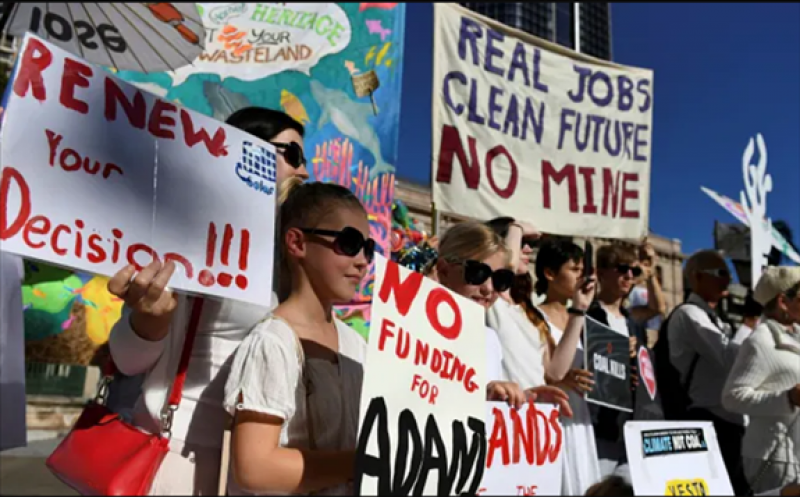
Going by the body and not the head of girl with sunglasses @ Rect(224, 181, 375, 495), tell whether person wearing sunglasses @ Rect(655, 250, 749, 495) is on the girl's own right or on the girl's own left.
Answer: on the girl's own left

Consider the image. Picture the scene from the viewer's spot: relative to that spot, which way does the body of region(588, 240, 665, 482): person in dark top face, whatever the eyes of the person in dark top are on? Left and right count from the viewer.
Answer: facing the viewer and to the right of the viewer

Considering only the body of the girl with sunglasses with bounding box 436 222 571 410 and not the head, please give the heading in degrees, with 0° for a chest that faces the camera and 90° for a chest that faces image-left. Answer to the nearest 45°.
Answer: approximately 315°

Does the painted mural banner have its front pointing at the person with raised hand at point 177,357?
yes

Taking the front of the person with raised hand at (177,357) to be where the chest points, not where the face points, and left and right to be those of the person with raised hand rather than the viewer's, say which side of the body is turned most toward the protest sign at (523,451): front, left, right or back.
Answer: left

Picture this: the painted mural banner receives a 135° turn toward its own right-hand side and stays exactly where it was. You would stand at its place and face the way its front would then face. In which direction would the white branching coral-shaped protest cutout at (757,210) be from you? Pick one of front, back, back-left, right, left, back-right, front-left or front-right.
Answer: back

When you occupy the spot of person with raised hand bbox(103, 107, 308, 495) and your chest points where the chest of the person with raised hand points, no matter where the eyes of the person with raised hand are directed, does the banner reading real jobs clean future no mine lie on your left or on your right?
on your left

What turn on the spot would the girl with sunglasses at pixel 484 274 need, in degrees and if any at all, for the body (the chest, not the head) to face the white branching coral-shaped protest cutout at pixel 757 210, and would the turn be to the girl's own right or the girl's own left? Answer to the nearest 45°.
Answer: approximately 90° to the girl's own left

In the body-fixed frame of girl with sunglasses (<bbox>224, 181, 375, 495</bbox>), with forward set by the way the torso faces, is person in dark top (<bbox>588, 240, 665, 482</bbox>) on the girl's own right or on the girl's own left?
on the girl's own left

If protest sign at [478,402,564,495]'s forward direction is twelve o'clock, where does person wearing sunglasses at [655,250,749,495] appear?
The person wearing sunglasses is roughly at 7 o'clock from the protest sign.

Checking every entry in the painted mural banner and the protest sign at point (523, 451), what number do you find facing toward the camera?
2
